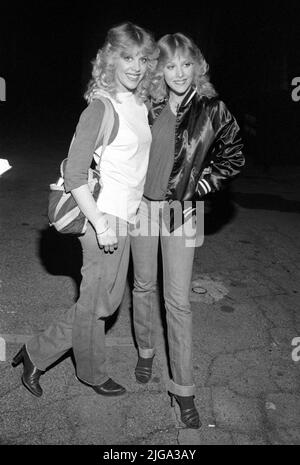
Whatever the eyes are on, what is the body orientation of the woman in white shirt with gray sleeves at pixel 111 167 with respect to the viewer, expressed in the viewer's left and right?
facing the viewer and to the right of the viewer
